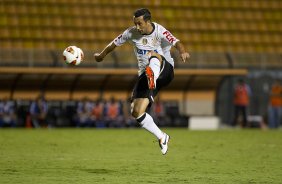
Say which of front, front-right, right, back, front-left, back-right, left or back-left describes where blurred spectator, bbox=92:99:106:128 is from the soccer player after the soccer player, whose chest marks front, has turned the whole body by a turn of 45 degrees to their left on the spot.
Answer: back

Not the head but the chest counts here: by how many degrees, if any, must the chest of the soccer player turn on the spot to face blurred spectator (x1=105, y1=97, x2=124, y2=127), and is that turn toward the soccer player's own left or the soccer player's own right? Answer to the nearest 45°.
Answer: approximately 135° to the soccer player's own right

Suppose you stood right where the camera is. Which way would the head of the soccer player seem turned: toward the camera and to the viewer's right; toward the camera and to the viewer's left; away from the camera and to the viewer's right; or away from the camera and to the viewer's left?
toward the camera and to the viewer's left

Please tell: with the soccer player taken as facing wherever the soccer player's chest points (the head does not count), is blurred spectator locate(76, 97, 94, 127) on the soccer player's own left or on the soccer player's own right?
on the soccer player's own right
